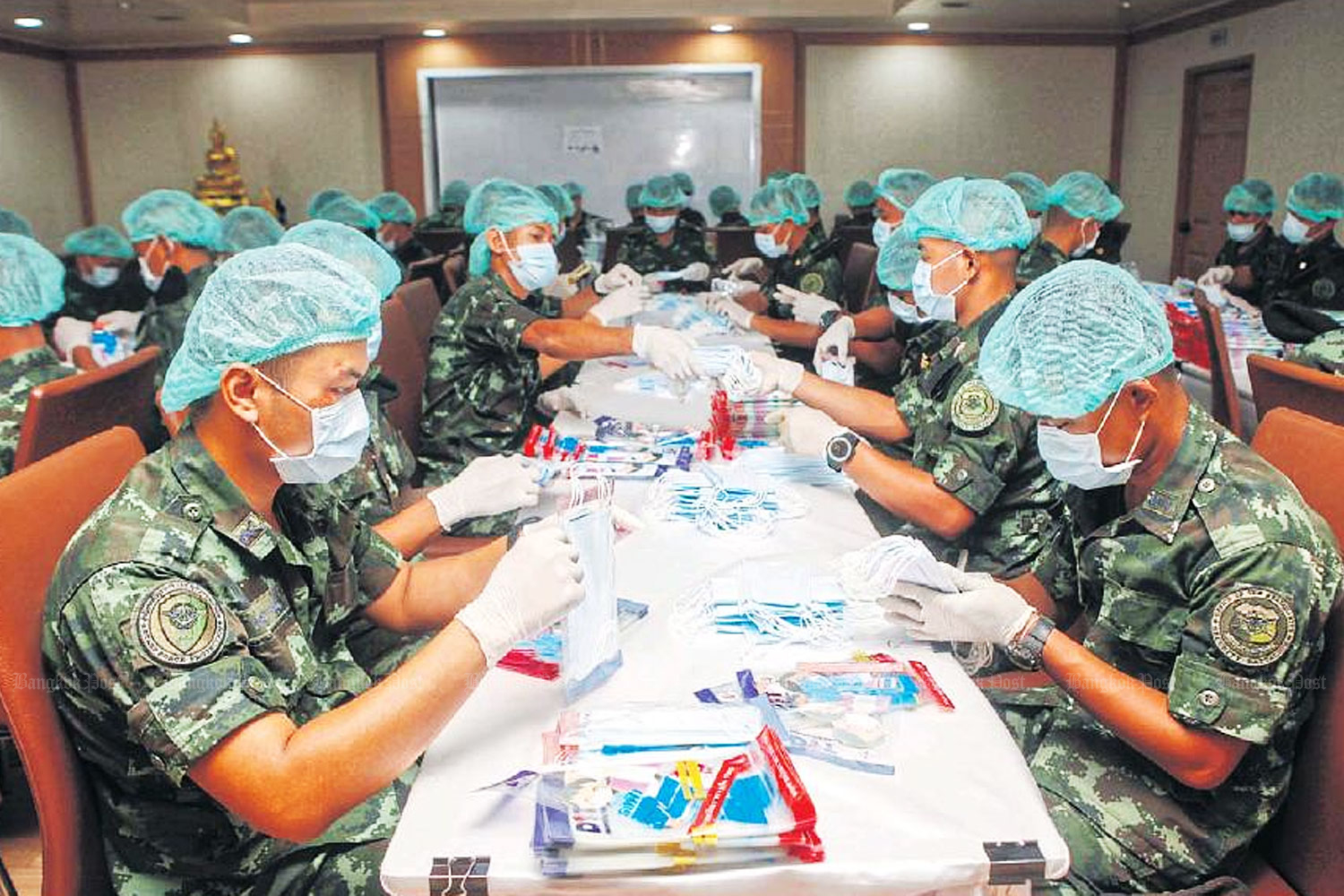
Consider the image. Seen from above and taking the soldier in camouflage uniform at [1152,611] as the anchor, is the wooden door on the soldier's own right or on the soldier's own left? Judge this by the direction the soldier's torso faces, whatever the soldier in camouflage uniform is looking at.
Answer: on the soldier's own right

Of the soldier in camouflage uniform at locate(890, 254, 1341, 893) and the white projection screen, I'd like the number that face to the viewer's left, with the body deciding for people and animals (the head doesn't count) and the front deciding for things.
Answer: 1

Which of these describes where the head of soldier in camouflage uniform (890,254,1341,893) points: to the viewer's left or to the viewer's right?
to the viewer's left

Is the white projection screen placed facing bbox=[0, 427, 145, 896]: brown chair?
yes

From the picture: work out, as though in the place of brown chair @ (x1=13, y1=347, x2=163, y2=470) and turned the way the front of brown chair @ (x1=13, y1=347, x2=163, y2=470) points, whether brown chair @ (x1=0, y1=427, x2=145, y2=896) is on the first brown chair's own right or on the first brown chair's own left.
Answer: on the first brown chair's own left

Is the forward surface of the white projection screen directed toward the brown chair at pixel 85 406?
yes

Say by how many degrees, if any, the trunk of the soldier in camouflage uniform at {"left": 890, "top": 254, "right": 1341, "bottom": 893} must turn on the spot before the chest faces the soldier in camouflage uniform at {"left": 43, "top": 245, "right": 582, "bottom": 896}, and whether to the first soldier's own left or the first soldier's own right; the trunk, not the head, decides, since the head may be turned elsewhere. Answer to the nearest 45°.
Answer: approximately 45° to the first soldier's own left

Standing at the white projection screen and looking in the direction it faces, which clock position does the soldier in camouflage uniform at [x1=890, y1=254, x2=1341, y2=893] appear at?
The soldier in camouflage uniform is roughly at 12 o'clock from the white projection screen.

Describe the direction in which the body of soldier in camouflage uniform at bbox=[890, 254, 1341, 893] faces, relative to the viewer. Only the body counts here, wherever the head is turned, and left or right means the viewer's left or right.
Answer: facing to the left of the viewer

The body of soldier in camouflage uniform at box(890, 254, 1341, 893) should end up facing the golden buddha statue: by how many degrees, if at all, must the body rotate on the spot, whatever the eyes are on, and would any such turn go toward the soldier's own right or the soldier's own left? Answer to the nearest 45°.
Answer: approximately 45° to the soldier's own right

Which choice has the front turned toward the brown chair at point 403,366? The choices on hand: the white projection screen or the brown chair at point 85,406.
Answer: the white projection screen
